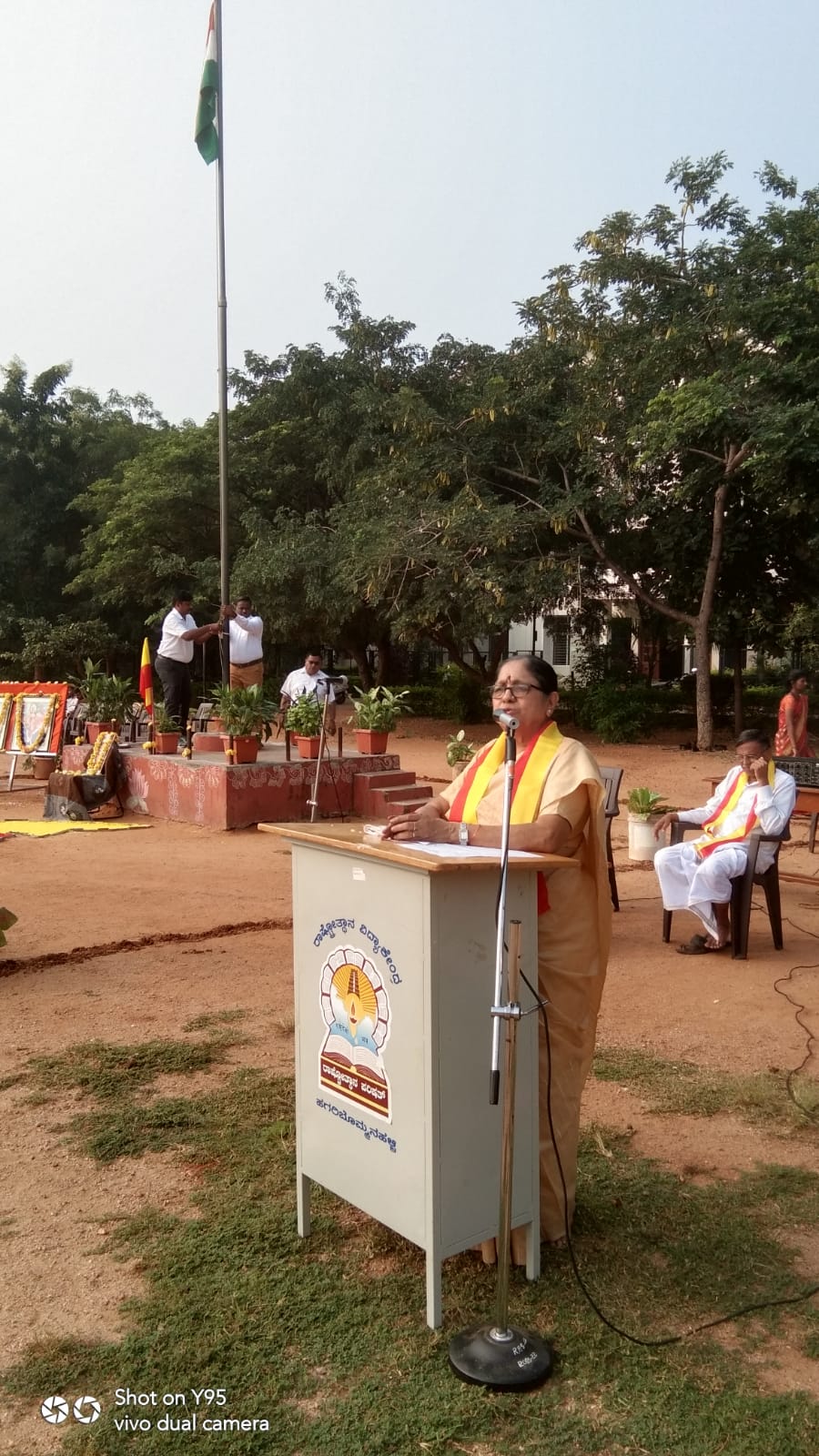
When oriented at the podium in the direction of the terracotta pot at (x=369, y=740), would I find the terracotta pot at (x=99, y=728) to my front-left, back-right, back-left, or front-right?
front-left

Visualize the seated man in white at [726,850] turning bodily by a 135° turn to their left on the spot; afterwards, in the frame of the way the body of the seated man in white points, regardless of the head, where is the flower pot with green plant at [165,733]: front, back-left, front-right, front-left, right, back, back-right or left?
back-left

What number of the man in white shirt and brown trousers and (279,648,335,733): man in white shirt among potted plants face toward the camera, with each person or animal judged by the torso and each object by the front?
2

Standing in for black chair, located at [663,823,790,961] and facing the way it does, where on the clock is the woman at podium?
The woman at podium is roughly at 11 o'clock from the black chair.

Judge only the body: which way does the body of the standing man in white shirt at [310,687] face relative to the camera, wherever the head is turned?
toward the camera

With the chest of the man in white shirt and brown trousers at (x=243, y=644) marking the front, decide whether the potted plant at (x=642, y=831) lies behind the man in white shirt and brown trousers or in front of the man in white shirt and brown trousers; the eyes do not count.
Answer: in front

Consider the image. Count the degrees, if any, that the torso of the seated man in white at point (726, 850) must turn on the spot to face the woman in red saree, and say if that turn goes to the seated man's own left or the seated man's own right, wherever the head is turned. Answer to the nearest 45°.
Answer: approximately 135° to the seated man's own right

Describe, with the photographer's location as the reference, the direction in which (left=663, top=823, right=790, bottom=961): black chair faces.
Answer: facing the viewer and to the left of the viewer

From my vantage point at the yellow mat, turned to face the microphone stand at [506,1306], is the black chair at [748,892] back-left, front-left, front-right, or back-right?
front-left

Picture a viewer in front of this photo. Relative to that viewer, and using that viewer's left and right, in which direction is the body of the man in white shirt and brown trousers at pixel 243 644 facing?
facing the viewer

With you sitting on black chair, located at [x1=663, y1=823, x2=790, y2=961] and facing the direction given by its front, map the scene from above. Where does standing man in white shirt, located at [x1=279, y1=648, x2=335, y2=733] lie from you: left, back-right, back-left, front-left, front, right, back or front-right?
right

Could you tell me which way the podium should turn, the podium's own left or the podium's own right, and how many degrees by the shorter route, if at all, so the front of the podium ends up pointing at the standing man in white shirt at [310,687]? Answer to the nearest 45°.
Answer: approximately 135° to the podium's own right

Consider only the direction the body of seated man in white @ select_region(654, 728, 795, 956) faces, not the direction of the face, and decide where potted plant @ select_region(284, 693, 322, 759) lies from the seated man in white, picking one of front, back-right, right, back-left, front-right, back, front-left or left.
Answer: right
